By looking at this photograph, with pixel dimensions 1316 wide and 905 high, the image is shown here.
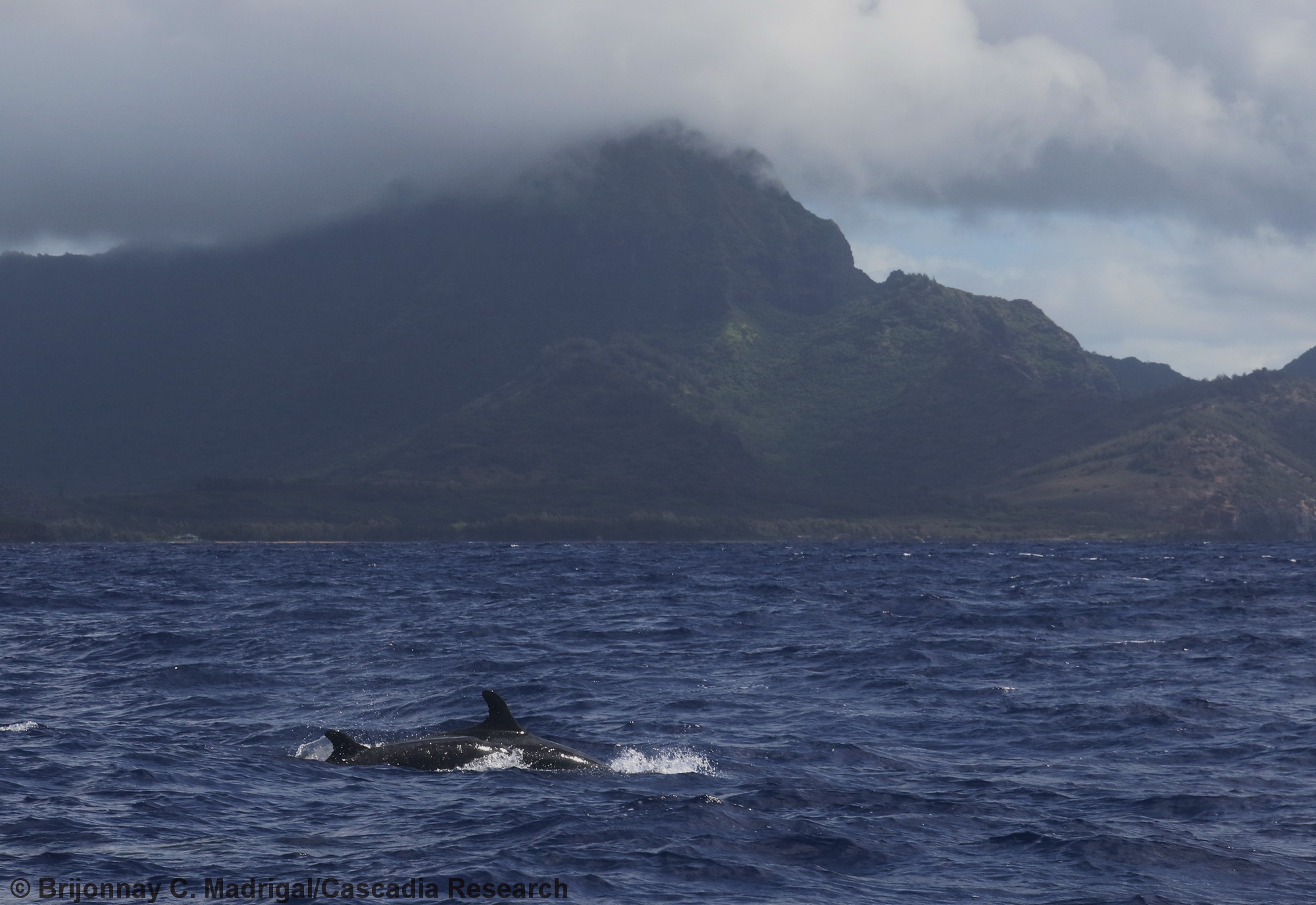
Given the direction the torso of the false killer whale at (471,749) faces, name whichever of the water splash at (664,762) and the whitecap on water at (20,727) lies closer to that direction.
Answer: the water splash

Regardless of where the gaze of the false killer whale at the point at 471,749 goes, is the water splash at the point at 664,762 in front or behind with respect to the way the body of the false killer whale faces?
in front

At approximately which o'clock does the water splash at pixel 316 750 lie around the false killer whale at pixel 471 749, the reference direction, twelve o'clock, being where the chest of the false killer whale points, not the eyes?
The water splash is roughly at 7 o'clock from the false killer whale.

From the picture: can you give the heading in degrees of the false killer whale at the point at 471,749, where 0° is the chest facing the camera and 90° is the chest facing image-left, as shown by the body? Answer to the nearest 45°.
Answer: approximately 270°

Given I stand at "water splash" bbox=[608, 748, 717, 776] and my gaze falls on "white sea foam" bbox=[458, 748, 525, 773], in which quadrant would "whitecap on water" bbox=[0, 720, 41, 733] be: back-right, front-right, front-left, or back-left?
front-right

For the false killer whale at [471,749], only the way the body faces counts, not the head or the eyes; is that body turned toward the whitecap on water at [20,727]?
no

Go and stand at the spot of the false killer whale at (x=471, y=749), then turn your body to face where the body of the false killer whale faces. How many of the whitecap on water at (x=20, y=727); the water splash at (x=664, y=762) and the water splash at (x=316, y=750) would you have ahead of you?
1
